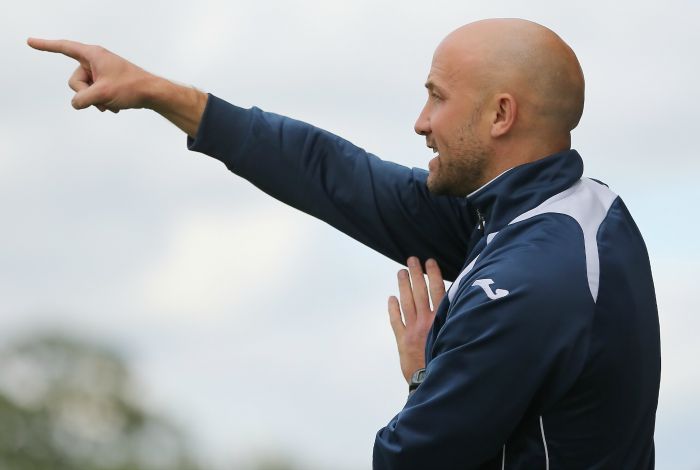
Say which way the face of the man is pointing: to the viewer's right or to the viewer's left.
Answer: to the viewer's left

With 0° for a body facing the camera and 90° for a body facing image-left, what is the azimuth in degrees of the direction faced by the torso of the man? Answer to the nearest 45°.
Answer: approximately 90°

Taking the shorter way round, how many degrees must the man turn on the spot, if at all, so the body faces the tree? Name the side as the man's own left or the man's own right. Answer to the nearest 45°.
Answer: approximately 90° to the man's own right
